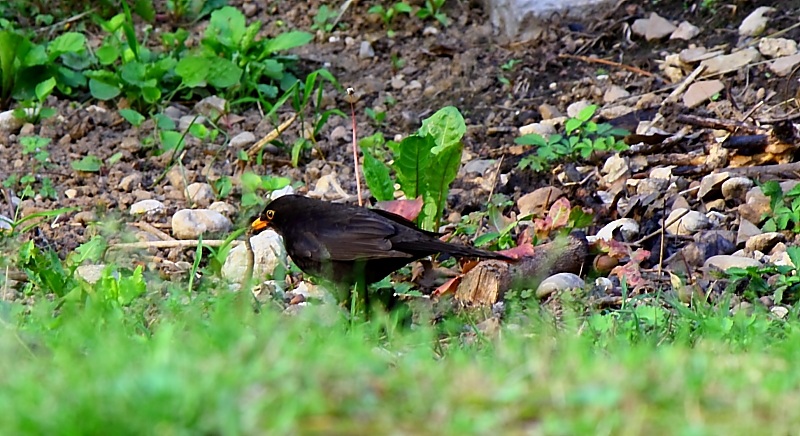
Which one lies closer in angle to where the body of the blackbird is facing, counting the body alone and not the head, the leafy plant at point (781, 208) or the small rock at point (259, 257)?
the small rock

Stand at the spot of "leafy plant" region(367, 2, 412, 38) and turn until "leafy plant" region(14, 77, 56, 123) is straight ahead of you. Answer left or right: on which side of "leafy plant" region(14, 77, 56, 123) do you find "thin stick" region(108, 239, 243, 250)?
left

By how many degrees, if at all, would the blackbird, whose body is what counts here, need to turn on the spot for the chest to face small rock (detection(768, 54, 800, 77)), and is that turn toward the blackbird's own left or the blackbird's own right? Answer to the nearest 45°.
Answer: approximately 135° to the blackbird's own right

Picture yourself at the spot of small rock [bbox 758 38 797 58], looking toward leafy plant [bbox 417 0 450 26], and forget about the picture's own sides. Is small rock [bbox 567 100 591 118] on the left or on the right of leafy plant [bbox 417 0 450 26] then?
left

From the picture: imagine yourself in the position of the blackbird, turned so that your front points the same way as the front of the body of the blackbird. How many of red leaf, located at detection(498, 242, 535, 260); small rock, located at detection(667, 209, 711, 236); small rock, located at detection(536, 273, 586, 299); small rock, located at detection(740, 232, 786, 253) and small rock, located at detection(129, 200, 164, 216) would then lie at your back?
4

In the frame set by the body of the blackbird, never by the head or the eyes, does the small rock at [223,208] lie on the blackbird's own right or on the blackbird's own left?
on the blackbird's own right

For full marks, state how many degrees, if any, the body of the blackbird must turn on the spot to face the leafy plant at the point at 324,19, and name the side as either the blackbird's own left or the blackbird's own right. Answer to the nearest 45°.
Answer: approximately 90° to the blackbird's own right

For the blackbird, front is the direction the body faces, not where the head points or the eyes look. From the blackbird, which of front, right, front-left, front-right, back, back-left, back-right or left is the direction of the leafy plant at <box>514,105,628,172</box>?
back-right

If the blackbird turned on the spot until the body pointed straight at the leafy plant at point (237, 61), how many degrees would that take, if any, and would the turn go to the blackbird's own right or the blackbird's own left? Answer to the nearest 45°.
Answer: approximately 90° to the blackbird's own right

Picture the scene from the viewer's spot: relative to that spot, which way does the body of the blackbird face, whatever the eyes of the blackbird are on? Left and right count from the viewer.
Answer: facing to the left of the viewer

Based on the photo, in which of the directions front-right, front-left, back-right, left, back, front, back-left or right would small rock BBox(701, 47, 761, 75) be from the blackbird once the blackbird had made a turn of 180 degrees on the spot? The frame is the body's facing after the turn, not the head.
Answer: front-left

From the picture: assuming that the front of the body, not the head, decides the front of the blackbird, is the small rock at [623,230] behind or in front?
behind
